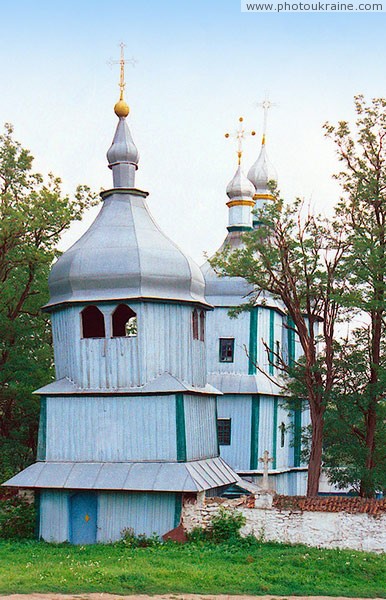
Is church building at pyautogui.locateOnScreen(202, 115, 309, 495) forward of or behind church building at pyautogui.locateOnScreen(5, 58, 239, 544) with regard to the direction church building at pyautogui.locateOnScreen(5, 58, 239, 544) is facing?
behind

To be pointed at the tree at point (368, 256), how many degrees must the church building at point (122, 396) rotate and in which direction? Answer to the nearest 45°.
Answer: approximately 90° to its left

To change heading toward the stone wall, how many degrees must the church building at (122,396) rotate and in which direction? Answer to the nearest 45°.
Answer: approximately 45° to its left

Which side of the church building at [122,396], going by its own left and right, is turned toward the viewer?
front

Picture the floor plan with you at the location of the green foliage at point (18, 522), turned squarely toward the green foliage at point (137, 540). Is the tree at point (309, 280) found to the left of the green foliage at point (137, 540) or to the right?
left

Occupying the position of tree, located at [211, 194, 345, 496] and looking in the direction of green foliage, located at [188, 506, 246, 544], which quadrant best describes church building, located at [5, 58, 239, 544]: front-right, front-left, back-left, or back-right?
front-right

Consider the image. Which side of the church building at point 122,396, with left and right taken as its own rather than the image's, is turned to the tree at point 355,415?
left
